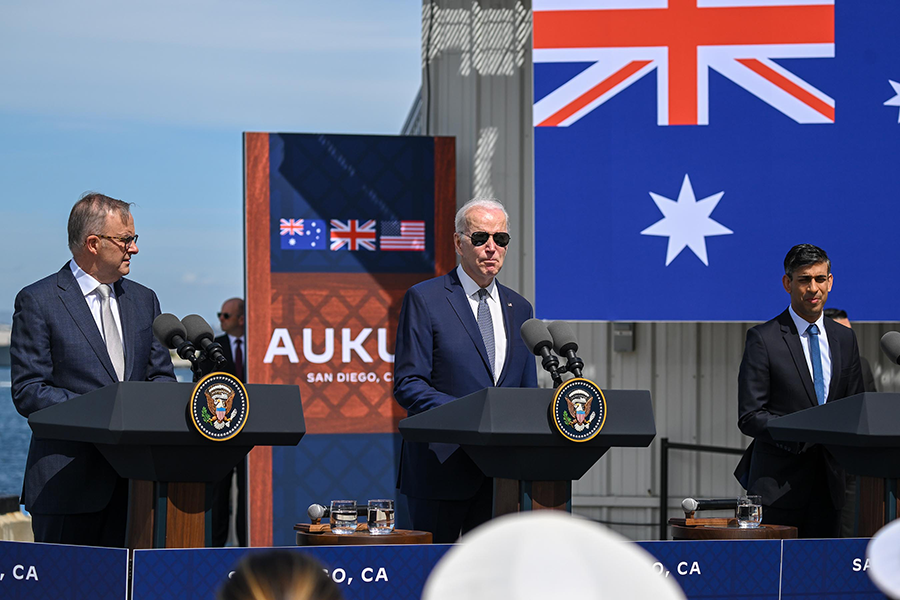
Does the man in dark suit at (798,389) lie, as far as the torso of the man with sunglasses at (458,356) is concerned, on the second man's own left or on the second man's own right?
on the second man's own left

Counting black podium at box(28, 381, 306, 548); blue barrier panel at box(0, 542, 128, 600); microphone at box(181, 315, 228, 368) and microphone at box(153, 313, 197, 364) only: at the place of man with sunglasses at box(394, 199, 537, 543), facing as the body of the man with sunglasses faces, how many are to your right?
4

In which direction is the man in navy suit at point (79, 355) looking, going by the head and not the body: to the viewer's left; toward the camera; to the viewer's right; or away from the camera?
to the viewer's right

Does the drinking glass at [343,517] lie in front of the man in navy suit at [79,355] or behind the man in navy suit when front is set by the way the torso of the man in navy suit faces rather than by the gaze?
in front

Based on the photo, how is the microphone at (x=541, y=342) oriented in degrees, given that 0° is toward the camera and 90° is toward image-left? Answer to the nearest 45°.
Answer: approximately 90°

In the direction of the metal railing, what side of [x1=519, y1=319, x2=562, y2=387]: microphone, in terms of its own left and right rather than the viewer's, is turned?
right

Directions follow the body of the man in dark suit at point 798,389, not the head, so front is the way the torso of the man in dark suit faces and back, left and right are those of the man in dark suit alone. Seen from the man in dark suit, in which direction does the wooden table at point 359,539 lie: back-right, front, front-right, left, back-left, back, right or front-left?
right
